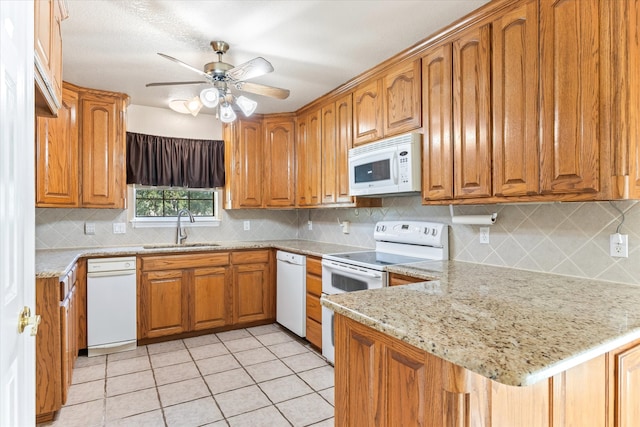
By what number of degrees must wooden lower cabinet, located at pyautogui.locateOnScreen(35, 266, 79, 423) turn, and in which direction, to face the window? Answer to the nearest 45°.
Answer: approximately 45° to its left

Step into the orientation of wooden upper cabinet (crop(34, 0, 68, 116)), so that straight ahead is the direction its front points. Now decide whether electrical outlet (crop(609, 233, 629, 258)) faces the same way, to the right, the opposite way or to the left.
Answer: the opposite way

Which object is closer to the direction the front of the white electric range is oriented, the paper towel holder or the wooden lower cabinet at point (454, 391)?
the wooden lower cabinet

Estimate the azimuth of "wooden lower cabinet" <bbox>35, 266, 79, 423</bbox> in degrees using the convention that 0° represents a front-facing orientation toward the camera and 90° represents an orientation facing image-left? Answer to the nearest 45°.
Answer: approximately 270°

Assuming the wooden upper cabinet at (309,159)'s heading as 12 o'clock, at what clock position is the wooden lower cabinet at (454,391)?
The wooden lower cabinet is roughly at 10 o'clock from the wooden upper cabinet.

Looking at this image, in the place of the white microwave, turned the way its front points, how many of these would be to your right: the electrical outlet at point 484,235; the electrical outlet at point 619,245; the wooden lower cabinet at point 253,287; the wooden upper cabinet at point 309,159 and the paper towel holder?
2

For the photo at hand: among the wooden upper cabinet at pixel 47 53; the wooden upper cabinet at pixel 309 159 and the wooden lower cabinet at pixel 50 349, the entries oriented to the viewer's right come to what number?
2

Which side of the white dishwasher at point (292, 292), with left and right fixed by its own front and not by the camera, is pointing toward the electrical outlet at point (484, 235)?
left

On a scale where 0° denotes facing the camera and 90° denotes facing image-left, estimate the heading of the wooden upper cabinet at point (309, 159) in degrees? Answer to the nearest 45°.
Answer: approximately 45°

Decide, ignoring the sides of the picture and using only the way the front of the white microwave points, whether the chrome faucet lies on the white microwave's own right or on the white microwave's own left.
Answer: on the white microwave's own right

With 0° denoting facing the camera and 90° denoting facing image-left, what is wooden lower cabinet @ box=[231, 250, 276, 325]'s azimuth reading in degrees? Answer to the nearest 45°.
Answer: approximately 315°

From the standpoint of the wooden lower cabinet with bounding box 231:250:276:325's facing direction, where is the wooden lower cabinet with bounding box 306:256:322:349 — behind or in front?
in front

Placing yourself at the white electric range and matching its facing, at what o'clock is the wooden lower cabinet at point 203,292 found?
The wooden lower cabinet is roughly at 2 o'clock from the white electric range.

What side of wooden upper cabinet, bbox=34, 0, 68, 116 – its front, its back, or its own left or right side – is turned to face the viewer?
right

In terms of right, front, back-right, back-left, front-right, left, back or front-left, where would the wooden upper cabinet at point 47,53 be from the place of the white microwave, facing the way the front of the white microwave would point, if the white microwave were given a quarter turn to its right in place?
left

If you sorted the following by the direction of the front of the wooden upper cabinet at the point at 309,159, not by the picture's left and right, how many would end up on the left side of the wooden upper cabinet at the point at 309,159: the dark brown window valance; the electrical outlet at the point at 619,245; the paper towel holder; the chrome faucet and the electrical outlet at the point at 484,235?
3

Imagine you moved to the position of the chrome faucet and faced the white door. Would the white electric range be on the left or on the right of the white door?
left

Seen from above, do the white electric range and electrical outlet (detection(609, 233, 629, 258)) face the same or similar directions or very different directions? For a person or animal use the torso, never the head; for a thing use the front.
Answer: same or similar directions
